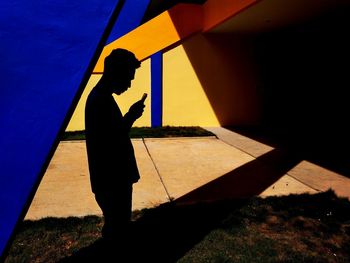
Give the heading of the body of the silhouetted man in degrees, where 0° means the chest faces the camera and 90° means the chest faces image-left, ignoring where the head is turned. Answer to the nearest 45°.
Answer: approximately 270°

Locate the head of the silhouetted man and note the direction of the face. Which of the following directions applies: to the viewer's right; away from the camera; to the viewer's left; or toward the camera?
to the viewer's right
